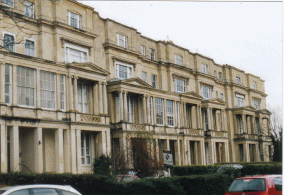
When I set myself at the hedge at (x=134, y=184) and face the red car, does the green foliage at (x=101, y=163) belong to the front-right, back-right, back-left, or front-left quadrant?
back-left

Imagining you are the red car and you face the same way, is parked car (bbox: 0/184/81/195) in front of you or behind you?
behind

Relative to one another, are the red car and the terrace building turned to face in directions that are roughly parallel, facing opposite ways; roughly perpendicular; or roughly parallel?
roughly perpendicular

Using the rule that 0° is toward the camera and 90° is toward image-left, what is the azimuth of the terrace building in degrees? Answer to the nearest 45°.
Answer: approximately 315°

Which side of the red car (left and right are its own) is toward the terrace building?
left

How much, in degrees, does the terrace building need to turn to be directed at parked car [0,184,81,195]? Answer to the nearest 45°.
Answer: approximately 45° to its right
